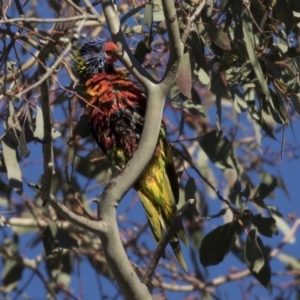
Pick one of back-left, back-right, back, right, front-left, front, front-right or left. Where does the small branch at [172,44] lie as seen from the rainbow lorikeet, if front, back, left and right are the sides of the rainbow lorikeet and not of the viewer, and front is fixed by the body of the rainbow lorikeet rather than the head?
front-left

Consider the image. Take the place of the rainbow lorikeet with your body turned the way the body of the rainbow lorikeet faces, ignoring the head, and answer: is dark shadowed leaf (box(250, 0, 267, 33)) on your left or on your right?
on your left

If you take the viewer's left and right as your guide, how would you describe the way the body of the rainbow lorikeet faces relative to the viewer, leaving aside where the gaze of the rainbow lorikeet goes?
facing the viewer and to the left of the viewer

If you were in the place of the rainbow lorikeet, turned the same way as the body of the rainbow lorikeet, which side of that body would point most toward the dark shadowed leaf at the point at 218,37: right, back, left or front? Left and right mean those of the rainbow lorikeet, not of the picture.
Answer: left

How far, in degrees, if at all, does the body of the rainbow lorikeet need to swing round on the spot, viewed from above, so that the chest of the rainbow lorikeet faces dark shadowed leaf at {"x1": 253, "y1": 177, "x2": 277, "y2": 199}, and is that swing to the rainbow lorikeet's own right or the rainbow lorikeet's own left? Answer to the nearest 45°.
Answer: approximately 135° to the rainbow lorikeet's own left

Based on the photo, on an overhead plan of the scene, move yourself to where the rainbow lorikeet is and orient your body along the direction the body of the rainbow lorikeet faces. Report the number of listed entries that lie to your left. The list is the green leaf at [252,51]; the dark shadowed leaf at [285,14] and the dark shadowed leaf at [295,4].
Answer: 3
